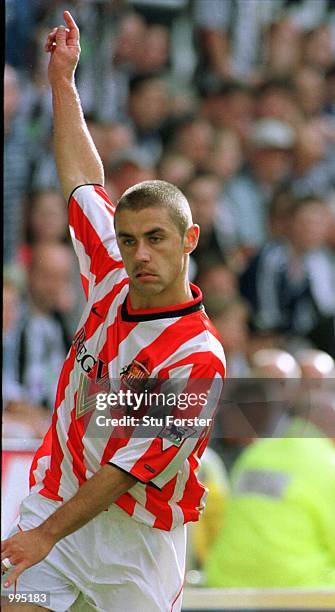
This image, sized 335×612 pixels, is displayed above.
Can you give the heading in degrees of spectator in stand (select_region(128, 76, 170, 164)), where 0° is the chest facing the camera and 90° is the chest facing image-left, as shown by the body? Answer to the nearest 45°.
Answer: approximately 0°

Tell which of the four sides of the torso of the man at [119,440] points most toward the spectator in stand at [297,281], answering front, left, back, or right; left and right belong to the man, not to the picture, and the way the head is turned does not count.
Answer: back

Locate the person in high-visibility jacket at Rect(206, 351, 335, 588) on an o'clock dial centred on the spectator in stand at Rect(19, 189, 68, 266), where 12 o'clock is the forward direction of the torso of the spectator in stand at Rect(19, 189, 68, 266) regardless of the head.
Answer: the person in high-visibility jacket at Rect(206, 351, 335, 588) is roughly at 11 o'clock from the spectator in stand at Rect(19, 189, 68, 266).

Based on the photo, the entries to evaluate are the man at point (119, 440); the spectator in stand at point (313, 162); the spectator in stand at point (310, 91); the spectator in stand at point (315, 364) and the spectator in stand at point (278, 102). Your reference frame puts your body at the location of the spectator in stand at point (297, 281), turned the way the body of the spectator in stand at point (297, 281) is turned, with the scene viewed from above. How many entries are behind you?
3

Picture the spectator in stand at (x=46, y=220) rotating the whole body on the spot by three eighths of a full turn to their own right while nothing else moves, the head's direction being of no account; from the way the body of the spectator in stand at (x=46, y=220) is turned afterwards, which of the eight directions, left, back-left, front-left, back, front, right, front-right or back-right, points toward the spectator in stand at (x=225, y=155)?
right

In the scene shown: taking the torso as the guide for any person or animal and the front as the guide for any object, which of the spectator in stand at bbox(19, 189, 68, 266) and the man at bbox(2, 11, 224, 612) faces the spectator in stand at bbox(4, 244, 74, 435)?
the spectator in stand at bbox(19, 189, 68, 266)

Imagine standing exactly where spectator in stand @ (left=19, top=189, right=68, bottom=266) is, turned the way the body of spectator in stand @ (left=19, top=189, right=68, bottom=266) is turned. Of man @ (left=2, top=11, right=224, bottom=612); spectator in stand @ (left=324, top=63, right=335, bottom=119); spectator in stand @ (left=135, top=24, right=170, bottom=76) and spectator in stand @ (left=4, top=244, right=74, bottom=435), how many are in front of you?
2

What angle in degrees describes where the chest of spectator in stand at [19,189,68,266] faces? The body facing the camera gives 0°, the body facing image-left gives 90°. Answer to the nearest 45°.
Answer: approximately 0°

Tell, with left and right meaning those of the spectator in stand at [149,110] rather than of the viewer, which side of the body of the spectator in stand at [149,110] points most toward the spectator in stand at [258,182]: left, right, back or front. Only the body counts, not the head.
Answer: left

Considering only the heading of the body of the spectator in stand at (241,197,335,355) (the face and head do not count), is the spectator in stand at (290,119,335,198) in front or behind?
behind
